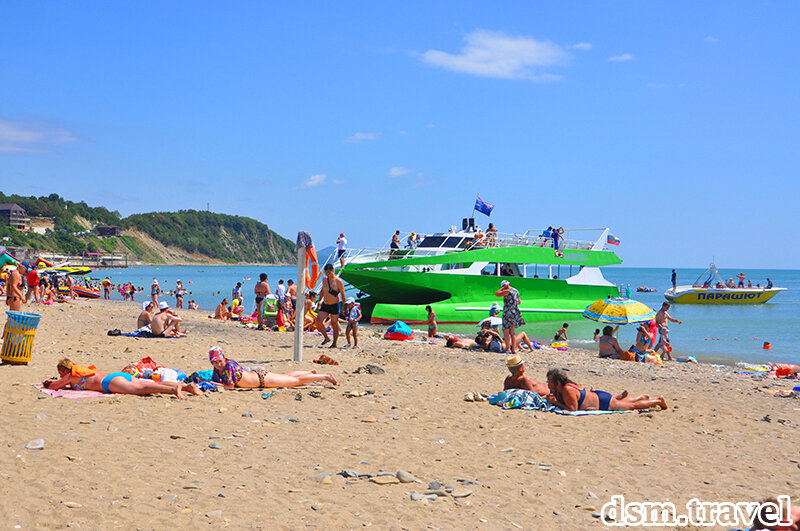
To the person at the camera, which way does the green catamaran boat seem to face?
facing the viewer and to the left of the viewer

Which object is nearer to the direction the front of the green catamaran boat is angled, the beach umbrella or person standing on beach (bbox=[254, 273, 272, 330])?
the person standing on beach

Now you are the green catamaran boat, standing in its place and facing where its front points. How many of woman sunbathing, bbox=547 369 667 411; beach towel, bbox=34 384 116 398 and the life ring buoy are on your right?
0

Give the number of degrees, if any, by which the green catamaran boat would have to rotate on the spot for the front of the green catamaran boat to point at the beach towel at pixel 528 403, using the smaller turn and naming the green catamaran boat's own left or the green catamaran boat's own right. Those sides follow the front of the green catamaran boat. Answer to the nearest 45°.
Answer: approximately 45° to the green catamaran boat's own left

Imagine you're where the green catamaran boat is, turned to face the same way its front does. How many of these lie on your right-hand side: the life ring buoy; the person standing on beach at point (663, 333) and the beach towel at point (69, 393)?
0

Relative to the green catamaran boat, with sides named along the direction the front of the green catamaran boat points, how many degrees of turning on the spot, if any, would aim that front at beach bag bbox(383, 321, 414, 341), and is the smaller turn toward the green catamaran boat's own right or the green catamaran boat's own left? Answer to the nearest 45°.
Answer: approximately 45° to the green catamaran boat's own left

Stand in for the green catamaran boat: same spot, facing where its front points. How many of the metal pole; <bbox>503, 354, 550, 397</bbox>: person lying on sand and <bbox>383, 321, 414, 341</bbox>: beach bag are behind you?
0

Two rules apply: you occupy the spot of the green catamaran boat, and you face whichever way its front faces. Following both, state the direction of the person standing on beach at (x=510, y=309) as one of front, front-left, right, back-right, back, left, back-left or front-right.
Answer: front-left

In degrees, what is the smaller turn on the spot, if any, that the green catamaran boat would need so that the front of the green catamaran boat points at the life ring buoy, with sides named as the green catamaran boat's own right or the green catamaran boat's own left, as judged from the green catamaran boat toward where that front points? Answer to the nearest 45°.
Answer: approximately 45° to the green catamaran boat's own left

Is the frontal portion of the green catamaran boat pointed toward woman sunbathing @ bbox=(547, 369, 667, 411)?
no

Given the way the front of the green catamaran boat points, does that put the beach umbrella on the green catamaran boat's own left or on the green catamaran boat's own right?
on the green catamaran boat's own left

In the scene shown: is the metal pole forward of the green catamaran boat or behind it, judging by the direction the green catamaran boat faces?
forward

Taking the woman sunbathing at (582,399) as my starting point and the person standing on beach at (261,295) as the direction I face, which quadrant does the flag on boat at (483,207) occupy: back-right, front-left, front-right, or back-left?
front-right
